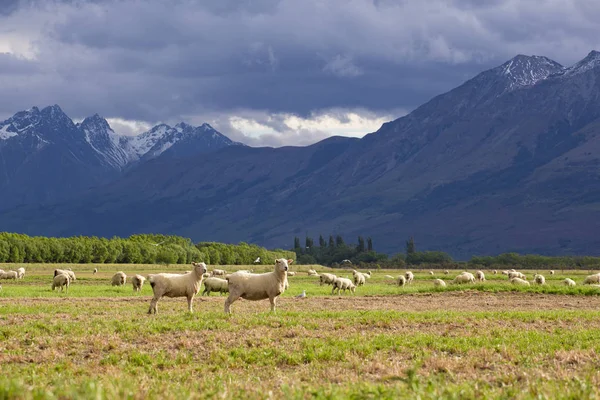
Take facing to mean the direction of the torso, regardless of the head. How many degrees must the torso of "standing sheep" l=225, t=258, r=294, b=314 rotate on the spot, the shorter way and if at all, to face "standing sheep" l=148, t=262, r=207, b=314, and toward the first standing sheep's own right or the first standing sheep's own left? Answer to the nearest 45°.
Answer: approximately 135° to the first standing sheep's own left

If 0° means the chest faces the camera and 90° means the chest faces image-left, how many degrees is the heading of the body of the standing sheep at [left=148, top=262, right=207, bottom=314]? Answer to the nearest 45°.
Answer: approximately 270°

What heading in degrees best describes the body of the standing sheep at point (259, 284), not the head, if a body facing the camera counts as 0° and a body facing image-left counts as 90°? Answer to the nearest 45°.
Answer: approximately 270°

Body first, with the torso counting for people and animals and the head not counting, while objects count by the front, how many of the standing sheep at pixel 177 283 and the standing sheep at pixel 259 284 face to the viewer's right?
2

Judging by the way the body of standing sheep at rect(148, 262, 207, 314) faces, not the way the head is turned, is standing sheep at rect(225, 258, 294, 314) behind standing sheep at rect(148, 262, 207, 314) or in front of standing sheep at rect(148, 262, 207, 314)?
in front
